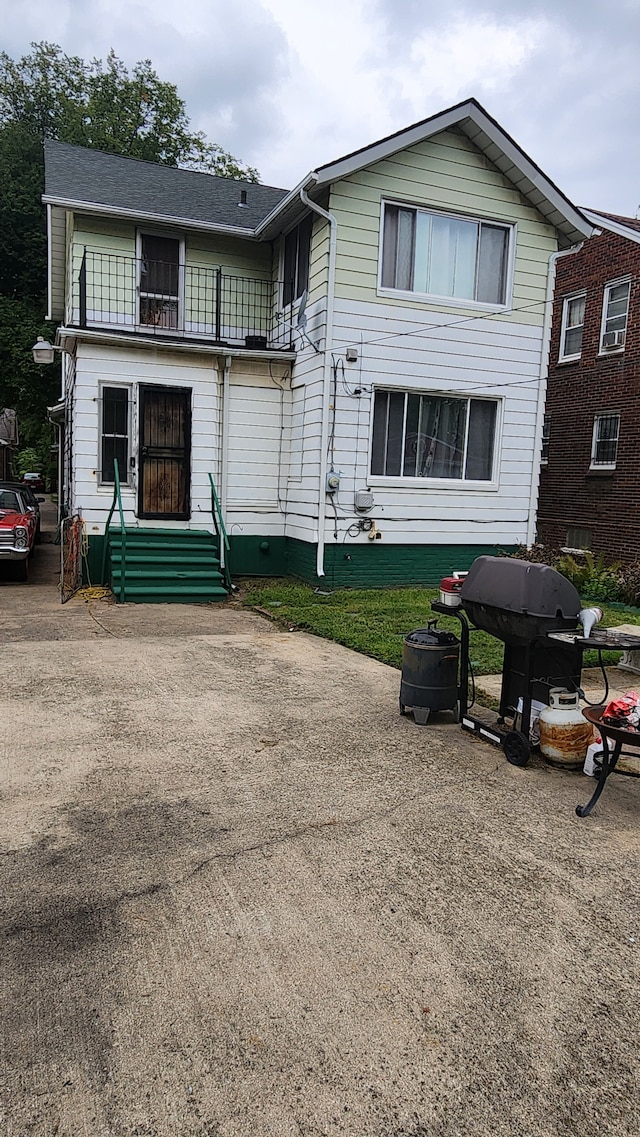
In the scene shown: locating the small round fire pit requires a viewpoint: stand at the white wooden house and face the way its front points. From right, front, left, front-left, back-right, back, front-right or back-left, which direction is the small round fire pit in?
front

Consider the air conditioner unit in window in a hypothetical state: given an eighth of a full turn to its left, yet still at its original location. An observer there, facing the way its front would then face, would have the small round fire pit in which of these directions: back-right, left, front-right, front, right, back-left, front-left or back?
front

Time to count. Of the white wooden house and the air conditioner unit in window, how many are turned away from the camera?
0

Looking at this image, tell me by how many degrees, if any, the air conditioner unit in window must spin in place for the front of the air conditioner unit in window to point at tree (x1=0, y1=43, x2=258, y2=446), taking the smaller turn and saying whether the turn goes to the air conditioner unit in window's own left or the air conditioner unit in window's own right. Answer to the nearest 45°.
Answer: approximately 45° to the air conditioner unit in window's own right

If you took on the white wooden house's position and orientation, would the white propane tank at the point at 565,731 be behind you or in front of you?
in front

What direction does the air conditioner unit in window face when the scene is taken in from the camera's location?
facing the viewer and to the left of the viewer

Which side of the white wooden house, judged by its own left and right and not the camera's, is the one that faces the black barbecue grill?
front

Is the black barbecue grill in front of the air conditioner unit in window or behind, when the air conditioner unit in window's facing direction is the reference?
in front

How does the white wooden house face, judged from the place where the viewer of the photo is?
facing the viewer

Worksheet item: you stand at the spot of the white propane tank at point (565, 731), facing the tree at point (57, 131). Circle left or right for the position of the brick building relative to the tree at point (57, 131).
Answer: right

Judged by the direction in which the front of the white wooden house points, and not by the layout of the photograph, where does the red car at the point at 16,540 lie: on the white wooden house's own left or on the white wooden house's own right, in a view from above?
on the white wooden house's own right
